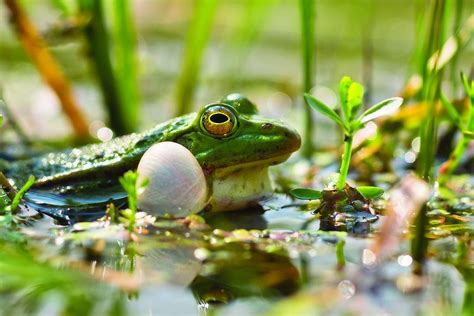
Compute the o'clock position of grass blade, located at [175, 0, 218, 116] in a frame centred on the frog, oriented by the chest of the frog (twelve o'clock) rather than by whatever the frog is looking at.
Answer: The grass blade is roughly at 9 o'clock from the frog.

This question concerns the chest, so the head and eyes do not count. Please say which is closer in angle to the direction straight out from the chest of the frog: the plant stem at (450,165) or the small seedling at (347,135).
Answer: the small seedling

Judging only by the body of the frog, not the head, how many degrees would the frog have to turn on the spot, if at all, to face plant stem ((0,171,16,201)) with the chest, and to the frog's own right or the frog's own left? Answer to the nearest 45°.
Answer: approximately 180°

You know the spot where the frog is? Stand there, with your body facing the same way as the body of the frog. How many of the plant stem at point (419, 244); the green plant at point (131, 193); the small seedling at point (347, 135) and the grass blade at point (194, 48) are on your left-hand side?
1

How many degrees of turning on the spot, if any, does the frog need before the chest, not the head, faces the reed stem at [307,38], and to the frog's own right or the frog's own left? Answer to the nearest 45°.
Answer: approximately 45° to the frog's own left

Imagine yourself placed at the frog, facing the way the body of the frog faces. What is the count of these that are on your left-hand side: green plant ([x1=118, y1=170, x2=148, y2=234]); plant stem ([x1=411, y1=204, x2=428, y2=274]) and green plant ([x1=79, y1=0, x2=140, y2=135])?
1

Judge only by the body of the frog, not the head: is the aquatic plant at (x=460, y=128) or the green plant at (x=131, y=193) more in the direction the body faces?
the aquatic plant

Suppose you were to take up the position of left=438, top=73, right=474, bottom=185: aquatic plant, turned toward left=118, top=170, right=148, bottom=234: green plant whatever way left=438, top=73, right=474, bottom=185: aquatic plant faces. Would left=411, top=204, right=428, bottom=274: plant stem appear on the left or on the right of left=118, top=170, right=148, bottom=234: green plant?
left

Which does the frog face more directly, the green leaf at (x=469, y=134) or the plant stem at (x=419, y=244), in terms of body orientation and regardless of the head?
the green leaf

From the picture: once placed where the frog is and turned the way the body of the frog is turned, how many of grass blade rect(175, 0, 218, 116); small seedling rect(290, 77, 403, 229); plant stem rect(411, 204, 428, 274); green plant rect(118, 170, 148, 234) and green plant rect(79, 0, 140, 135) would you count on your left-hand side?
2

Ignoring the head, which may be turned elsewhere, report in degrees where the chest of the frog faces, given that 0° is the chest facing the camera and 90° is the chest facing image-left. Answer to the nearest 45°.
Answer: approximately 270°

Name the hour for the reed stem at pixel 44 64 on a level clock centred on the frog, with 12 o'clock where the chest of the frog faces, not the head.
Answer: The reed stem is roughly at 8 o'clock from the frog.

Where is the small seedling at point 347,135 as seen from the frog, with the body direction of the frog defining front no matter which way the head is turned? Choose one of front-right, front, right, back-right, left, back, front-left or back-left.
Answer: front-right

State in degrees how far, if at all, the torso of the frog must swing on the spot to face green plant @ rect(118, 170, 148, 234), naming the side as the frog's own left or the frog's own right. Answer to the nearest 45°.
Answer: approximately 135° to the frog's own right

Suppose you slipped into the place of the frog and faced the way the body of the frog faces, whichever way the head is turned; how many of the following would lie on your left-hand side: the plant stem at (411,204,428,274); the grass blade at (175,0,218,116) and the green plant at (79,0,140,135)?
2

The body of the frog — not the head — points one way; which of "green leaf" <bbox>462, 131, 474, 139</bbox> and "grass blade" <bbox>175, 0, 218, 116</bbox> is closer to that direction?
the green leaf

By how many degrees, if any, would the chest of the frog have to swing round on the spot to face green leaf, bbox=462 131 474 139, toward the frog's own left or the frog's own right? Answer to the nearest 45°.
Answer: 0° — it already faces it

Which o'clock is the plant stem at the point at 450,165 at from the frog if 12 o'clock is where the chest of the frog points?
The plant stem is roughly at 12 o'clock from the frog.
